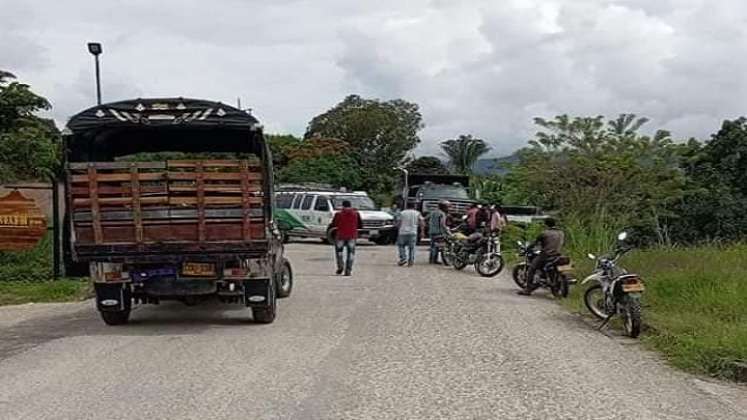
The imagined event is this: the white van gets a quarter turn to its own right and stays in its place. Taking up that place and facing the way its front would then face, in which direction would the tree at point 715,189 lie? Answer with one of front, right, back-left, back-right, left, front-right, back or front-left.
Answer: back-left

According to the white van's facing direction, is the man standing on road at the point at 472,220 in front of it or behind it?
in front

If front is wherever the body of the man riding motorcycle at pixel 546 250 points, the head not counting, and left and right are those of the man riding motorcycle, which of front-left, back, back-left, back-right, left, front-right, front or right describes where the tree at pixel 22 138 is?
front-left

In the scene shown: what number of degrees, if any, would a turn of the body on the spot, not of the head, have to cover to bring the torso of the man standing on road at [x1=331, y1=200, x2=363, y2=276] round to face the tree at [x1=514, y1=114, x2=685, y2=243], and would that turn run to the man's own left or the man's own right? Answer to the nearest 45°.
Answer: approximately 45° to the man's own right

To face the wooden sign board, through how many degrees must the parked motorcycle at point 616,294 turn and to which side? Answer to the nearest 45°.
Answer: approximately 45° to its left

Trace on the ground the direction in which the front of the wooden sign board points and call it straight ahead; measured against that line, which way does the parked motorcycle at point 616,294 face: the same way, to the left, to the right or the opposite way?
the opposite way

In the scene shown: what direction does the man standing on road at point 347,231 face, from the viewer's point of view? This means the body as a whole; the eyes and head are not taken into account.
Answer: away from the camera

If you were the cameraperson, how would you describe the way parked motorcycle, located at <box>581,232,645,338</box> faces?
facing away from the viewer and to the left of the viewer
